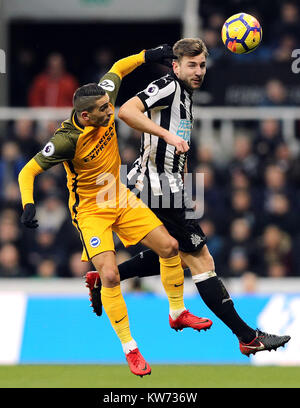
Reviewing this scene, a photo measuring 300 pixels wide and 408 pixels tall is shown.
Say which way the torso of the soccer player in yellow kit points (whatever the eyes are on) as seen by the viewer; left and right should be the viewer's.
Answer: facing the viewer and to the right of the viewer

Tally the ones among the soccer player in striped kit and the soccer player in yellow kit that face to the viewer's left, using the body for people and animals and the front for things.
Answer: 0

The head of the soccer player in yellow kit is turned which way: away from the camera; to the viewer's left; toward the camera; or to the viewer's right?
to the viewer's right
